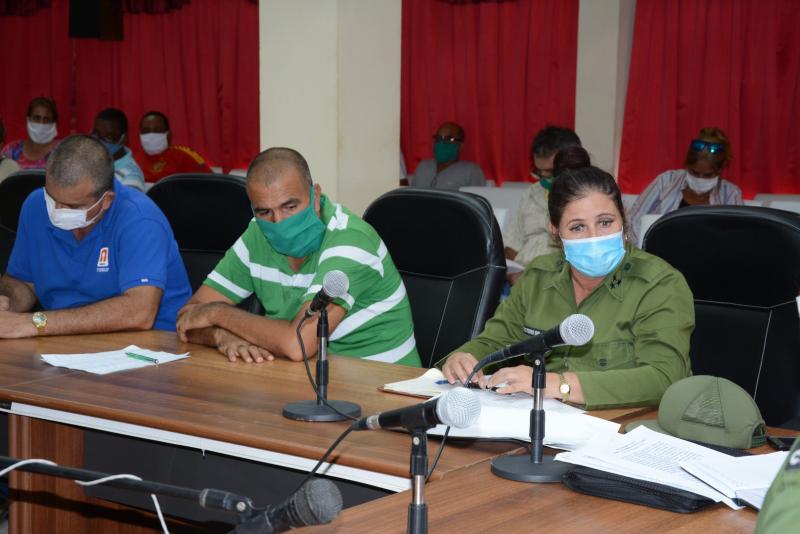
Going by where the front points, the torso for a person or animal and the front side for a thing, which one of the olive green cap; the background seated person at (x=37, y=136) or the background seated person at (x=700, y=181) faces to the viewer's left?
the olive green cap

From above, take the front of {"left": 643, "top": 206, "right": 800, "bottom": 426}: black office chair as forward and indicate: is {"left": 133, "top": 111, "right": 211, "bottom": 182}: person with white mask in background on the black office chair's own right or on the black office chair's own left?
on the black office chair's own right

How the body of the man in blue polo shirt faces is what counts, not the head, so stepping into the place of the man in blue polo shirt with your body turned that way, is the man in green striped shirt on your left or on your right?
on your left

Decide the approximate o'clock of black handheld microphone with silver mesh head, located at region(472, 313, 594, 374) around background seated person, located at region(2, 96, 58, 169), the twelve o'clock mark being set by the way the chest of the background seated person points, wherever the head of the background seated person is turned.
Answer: The black handheld microphone with silver mesh head is roughly at 12 o'clock from the background seated person.

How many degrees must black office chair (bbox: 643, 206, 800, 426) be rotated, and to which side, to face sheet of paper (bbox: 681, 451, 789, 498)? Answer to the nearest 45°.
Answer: approximately 45° to its left

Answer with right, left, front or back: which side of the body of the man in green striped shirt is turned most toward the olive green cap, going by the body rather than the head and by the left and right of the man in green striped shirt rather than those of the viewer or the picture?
left

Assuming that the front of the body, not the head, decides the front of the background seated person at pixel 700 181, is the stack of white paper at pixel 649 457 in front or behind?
in front

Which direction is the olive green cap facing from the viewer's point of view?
to the viewer's left

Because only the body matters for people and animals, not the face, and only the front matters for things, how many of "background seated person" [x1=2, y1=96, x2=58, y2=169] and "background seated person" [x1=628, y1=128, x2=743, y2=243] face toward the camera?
2
